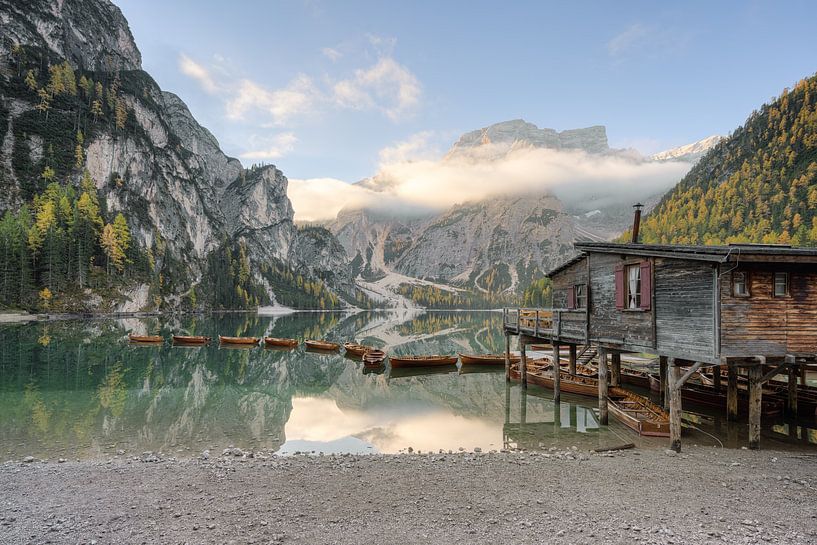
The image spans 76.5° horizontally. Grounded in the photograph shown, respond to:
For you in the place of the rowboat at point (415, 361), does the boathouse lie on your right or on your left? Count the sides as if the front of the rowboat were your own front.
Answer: on your left

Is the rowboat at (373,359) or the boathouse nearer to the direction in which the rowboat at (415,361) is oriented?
the rowboat

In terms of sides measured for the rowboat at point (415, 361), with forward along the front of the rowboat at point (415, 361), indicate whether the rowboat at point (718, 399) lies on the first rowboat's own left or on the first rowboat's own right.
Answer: on the first rowboat's own left

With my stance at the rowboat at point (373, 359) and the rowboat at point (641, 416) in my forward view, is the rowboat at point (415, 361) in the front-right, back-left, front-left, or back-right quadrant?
front-left

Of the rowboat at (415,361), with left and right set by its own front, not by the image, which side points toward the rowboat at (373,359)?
front

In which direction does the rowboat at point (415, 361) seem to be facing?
to the viewer's left
